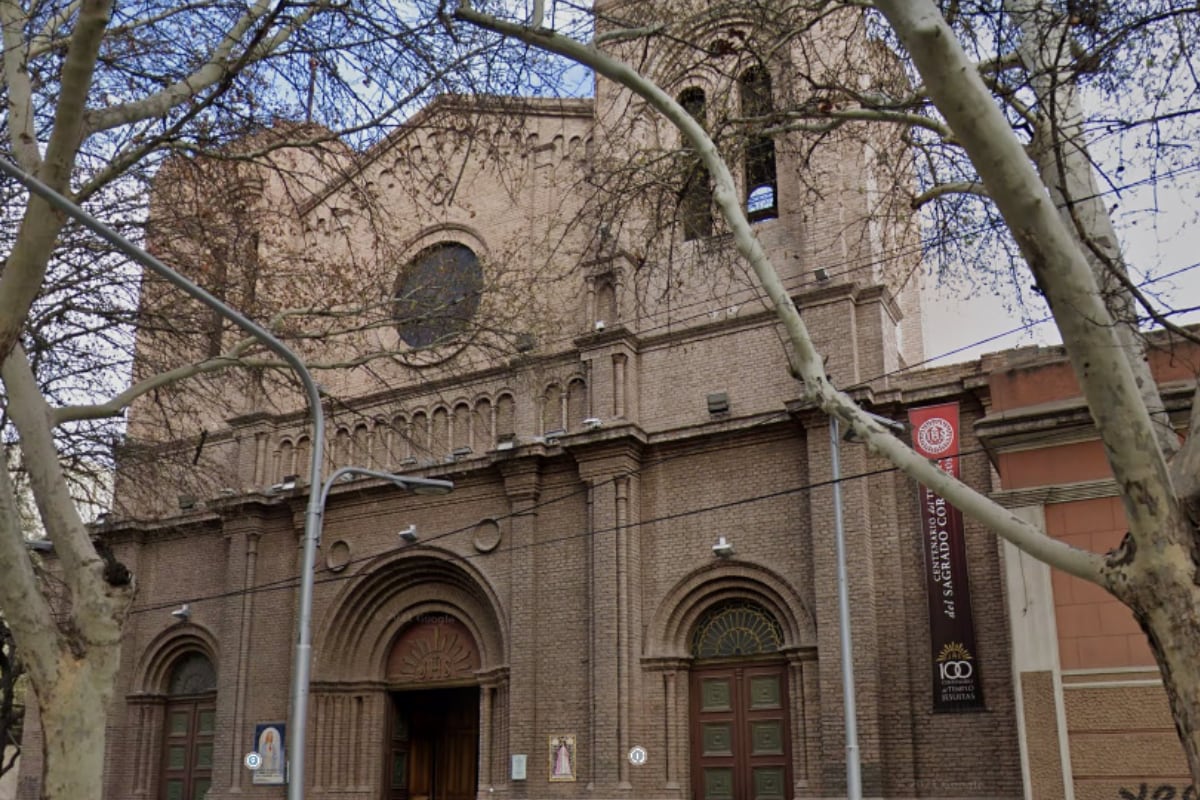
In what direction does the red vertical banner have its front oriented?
toward the camera

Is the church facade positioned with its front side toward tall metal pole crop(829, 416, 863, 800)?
no

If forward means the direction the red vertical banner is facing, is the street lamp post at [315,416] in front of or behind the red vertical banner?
in front

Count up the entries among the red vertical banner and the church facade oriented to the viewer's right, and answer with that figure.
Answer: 0

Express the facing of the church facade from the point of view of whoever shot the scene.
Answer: facing the viewer and to the left of the viewer

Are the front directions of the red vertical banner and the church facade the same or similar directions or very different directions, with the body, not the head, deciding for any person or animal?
same or similar directions
